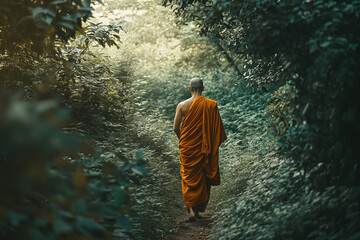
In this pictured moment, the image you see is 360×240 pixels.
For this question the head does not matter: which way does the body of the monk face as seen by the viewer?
away from the camera
